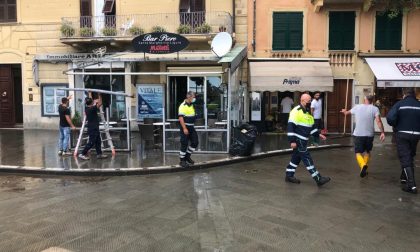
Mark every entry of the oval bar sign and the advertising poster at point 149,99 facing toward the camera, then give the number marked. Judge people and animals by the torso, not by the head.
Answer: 2

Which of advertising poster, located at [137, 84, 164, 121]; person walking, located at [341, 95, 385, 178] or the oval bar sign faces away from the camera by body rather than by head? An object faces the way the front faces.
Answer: the person walking

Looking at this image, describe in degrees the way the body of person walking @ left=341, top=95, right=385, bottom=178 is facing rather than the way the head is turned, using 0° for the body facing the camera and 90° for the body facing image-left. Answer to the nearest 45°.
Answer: approximately 180°

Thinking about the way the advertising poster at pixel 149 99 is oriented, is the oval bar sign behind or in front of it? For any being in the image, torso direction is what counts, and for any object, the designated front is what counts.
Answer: in front

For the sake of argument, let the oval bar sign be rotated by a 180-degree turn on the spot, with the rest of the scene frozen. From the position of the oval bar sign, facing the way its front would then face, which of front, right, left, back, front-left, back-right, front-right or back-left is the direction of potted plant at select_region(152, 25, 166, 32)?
front

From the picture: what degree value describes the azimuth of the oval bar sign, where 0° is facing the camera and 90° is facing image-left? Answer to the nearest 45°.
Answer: approximately 0°

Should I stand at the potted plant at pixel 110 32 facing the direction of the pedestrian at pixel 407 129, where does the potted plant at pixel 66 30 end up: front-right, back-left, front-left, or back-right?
back-right

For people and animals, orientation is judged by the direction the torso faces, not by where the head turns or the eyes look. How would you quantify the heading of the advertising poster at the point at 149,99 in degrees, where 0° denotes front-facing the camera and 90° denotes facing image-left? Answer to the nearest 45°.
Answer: approximately 0°
